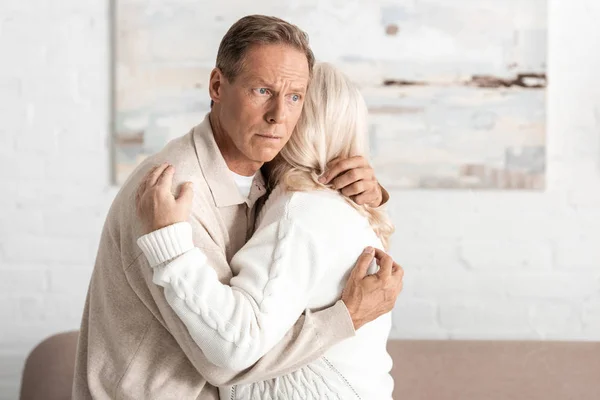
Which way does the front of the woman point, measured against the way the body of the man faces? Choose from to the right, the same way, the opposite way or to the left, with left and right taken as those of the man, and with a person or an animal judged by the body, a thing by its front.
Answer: the opposite way

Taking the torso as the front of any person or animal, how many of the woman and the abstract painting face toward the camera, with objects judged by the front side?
1

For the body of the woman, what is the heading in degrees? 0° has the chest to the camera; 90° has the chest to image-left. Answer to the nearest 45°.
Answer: approximately 135°

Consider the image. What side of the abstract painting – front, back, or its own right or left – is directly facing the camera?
front

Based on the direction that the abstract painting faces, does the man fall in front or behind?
in front

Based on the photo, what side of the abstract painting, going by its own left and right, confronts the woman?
front
